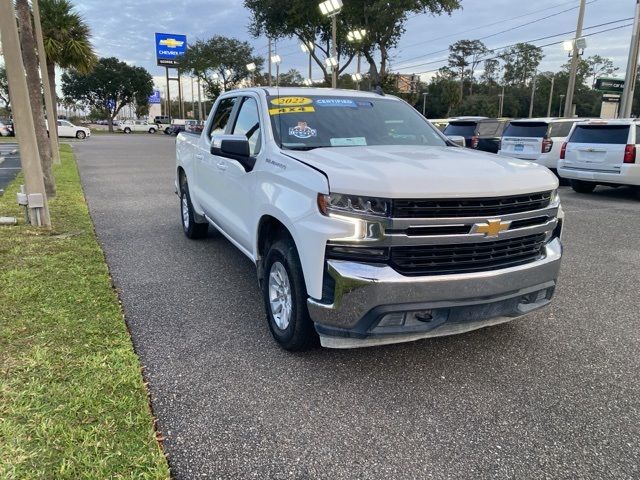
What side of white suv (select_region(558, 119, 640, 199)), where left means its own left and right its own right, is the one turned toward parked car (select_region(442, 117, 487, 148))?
left

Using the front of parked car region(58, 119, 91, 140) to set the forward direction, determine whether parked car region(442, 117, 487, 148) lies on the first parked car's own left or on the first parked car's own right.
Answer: on the first parked car's own right

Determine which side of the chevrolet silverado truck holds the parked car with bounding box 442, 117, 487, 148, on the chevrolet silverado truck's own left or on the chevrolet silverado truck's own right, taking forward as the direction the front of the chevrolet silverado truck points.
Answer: on the chevrolet silverado truck's own left

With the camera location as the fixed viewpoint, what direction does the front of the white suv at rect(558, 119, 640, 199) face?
facing away from the viewer and to the right of the viewer

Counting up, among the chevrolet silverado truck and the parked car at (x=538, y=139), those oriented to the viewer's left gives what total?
0

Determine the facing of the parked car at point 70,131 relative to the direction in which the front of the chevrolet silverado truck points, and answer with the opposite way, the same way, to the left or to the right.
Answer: to the left

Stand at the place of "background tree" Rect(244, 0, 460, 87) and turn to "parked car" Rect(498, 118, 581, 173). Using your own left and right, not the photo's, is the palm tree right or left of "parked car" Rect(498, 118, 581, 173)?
right

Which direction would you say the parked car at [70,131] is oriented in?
to the viewer's right

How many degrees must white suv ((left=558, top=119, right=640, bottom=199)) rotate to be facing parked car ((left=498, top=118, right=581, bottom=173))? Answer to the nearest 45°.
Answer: approximately 90° to its left

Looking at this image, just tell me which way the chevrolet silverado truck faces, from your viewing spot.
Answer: facing the viewer and to the right of the viewer

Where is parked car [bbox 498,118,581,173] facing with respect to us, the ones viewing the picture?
facing away from the viewer and to the right of the viewer

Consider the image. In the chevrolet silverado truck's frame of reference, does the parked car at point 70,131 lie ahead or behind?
behind

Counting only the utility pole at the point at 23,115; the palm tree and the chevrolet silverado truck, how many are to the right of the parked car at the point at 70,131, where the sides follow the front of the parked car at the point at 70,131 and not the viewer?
3

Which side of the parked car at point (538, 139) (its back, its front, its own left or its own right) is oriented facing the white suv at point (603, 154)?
right
